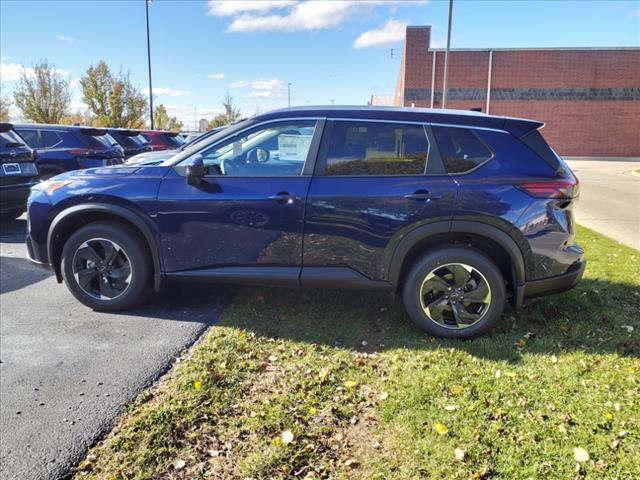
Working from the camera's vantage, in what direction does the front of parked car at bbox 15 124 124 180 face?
facing away from the viewer and to the left of the viewer

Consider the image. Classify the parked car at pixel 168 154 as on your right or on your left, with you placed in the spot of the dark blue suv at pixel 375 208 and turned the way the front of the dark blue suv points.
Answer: on your right

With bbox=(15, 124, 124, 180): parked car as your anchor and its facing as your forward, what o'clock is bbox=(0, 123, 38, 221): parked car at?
bbox=(0, 123, 38, 221): parked car is roughly at 8 o'clock from bbox=(15, 124, 124, 180): parked car.

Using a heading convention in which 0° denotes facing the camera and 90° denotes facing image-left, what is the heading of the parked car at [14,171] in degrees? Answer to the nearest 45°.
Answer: approximately 135°

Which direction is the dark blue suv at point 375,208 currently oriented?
to the viewer's left

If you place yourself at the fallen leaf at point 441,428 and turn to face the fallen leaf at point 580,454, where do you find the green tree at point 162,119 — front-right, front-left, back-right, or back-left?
back-left

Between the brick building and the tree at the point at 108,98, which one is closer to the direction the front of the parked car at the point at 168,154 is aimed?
the tree
